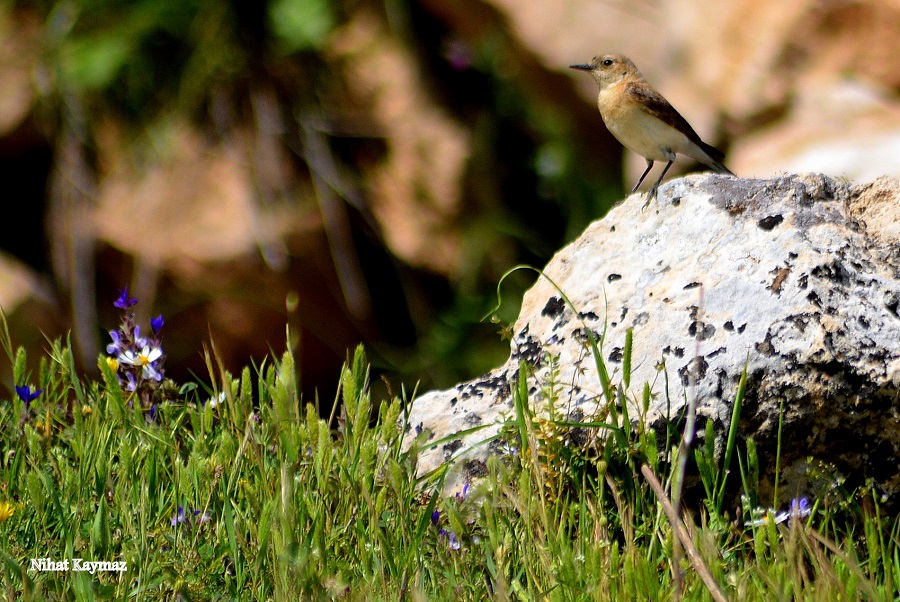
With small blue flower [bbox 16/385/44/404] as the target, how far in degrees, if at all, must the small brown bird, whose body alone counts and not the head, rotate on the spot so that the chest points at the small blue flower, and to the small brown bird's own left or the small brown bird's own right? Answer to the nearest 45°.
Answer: approximately 45° to the small brown bird's own left

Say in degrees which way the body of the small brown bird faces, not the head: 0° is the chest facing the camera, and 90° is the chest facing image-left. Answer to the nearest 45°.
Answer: approximately 90°

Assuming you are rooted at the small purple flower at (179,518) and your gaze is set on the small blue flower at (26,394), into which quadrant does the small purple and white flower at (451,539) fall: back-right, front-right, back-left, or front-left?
back-right

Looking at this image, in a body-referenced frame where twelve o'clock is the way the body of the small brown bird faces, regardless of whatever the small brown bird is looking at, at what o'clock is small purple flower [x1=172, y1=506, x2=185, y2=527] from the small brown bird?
The small purple flower is roughly at 10 o'clock from the small brown bird.

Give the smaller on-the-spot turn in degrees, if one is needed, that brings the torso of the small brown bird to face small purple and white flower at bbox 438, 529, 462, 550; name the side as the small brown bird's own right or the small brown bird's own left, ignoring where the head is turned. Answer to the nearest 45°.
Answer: approximately 90° to the small brown bird's own left
